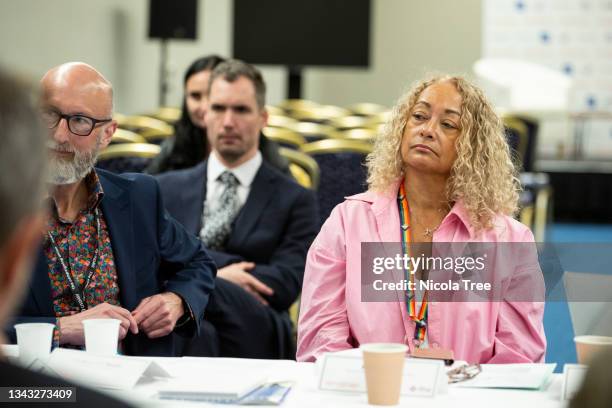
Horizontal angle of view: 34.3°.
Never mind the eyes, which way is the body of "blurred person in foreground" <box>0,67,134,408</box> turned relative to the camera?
away from the camera

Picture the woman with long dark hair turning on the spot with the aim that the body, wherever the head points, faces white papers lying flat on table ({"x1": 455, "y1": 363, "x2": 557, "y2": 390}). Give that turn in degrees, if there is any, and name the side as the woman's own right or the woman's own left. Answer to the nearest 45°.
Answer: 0° — they already face it

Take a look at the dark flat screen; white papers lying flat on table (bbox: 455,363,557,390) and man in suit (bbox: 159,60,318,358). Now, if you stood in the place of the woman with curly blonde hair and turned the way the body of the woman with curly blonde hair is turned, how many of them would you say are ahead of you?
1

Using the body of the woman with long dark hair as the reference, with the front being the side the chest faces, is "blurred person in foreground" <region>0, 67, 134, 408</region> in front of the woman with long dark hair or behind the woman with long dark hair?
in front

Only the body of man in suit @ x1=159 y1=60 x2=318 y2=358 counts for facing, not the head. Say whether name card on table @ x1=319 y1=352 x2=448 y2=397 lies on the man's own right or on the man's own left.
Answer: on the man's own left

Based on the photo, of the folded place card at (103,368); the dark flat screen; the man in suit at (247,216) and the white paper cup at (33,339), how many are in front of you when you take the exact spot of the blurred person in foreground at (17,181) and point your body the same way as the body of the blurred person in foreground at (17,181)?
4

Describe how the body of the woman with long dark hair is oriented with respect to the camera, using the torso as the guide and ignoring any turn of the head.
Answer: toward the camera

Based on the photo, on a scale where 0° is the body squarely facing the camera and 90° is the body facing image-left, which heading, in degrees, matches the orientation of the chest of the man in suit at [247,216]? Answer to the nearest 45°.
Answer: approximately 45°

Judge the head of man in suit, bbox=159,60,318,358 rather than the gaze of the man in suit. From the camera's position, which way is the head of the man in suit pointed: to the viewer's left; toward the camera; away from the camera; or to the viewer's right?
toward the camera

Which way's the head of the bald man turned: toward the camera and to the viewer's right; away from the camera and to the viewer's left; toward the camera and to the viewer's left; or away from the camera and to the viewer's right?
toward the camera and to the viewer's left

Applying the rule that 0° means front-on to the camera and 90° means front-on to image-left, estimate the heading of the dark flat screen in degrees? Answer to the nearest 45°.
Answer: approximately 0°

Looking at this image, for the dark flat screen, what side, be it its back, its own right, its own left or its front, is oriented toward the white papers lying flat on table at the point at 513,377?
front

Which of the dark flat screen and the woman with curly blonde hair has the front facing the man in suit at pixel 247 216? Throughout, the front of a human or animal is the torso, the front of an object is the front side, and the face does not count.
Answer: the dark flat screen

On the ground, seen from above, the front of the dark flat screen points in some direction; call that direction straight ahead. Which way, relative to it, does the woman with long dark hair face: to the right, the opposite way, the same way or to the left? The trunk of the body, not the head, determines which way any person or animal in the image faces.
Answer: the same way
